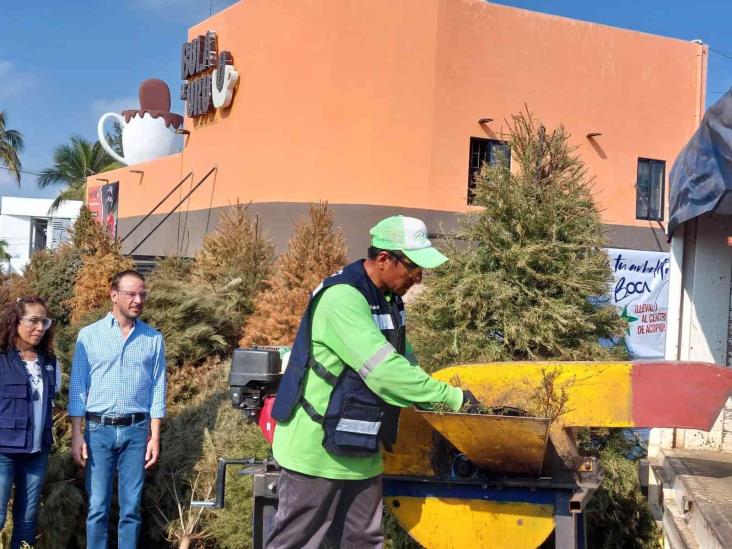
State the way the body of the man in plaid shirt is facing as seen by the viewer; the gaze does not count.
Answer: toward the camera

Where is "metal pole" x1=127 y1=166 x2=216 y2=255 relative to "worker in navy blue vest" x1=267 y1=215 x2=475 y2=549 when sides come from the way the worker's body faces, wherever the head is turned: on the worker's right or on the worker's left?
on the worker's left

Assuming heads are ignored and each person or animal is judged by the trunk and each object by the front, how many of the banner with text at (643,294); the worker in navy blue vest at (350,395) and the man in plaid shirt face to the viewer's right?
1

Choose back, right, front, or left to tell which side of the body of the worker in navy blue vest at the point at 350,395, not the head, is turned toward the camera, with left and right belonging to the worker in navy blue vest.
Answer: right

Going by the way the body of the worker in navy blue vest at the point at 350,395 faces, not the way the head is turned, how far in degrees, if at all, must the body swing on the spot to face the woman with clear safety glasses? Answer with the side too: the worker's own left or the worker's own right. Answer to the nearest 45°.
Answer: approximately 135° to the worker's own left

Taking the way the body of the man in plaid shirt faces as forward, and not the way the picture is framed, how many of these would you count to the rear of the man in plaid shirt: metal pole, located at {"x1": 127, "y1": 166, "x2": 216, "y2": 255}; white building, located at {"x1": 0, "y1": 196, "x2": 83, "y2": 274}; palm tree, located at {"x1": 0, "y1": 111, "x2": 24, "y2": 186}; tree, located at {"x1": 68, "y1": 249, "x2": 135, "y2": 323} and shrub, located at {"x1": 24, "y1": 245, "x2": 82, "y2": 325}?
5

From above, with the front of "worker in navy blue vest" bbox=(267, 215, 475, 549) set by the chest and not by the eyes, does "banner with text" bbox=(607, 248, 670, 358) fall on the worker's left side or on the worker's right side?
on the worker's left side

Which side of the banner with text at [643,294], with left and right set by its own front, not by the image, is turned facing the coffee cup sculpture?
right

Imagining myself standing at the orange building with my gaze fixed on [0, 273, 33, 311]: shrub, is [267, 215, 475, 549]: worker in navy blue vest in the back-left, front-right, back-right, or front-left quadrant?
front-left

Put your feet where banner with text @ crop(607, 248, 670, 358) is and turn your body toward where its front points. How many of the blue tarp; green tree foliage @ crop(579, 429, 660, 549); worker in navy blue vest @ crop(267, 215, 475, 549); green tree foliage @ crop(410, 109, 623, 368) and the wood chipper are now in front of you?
5

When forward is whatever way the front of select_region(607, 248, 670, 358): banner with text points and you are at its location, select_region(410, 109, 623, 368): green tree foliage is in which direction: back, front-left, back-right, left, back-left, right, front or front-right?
front

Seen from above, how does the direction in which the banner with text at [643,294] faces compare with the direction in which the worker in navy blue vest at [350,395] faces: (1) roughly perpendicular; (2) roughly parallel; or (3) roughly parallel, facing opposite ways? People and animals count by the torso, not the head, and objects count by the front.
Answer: roughly perpendicular

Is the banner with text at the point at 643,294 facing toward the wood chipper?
yes

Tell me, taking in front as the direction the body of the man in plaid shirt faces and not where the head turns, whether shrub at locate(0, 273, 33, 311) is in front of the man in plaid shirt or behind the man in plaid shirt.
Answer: behind

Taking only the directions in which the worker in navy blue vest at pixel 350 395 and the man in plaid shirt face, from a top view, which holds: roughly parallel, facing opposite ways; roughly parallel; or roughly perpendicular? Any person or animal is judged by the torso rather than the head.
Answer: roughly perpendicular

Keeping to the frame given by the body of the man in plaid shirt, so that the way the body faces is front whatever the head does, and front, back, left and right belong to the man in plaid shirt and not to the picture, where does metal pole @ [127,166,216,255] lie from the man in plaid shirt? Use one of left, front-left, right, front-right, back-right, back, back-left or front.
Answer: back

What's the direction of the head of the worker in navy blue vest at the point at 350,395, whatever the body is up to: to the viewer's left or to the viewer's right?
to the viewer's right
